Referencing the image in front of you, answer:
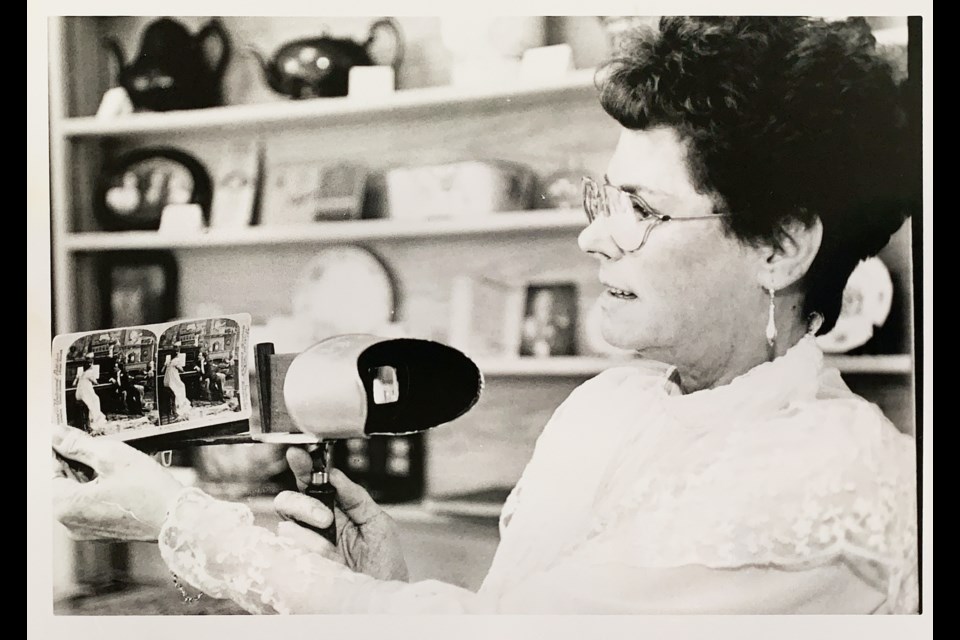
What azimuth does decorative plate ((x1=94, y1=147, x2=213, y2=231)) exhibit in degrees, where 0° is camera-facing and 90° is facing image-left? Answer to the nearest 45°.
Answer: approximately 0°

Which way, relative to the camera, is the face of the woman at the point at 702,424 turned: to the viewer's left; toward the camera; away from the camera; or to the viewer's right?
to the viewer's left

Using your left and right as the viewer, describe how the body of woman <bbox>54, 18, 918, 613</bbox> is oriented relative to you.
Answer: facing to the left of the viewer

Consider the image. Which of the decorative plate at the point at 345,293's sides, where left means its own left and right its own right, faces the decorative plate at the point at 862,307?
left

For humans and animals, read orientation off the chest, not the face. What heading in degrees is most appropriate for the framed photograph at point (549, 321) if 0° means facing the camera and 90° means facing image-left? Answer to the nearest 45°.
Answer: approximately 0°

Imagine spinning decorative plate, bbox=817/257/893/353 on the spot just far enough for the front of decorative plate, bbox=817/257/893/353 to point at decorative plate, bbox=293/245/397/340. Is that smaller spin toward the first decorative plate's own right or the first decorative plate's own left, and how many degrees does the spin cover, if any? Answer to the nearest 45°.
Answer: approximately 45° to the first decorative plate's own right

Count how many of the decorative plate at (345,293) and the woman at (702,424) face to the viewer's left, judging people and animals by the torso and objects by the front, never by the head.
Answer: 1
